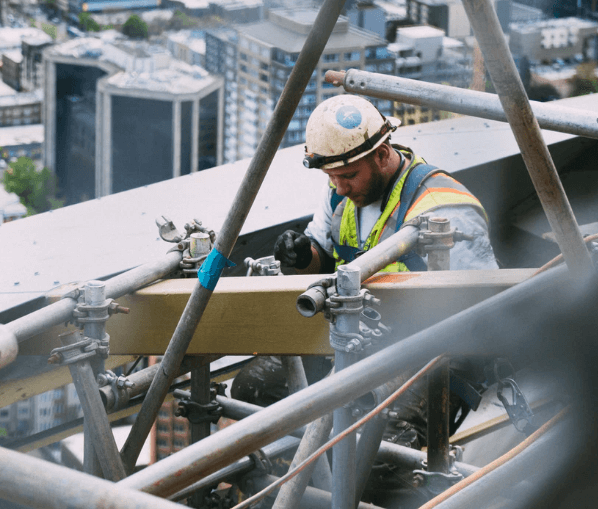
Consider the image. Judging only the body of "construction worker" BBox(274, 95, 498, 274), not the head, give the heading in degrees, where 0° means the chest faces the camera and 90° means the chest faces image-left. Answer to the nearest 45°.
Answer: approximately 45°

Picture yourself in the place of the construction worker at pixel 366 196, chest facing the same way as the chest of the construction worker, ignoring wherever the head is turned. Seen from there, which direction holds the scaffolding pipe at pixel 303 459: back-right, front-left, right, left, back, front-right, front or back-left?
front-left

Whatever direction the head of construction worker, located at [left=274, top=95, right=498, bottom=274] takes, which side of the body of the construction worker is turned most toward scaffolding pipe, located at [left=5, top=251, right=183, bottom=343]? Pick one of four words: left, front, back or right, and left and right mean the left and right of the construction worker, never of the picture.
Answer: front

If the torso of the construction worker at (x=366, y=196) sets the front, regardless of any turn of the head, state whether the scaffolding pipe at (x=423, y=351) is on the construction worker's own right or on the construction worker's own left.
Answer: on the construction worker's own left

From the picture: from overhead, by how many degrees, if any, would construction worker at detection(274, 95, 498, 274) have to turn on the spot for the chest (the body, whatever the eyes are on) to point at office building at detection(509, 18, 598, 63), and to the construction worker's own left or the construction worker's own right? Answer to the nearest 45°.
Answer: approximately 135° to the construction worker's own right

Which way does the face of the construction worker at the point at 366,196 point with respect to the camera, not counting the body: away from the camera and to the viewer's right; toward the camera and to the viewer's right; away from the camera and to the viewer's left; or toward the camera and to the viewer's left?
toward the camera and to the viewer's left

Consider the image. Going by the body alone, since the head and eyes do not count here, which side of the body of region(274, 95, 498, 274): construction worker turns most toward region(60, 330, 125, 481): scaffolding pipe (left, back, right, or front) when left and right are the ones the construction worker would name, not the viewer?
front
